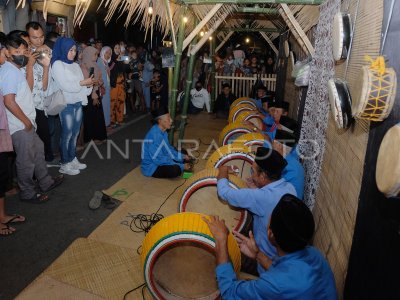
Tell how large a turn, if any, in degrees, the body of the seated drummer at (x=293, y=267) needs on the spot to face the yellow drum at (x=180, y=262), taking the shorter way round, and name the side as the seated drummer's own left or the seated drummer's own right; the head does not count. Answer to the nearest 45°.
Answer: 0° — they already face it

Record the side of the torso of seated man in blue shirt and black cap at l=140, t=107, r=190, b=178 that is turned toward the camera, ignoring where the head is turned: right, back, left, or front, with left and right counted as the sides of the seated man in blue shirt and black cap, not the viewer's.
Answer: right

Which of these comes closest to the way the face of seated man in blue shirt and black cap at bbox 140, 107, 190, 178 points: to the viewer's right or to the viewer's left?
to the viewer's right

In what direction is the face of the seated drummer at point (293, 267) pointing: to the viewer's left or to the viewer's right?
to the viewer's left

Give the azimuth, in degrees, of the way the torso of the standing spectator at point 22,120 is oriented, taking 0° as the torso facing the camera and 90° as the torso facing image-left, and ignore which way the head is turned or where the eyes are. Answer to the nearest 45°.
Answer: approximately 315°

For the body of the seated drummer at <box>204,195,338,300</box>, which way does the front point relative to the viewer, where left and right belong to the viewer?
facing away from the viewer and to the left of the viewer

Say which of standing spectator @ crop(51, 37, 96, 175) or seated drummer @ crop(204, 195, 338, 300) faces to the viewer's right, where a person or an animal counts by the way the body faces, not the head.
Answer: the standing spectator

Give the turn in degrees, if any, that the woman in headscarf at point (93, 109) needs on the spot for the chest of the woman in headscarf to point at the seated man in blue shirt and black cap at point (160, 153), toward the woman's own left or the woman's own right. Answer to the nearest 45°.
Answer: approximately 45° to the woman's own right
